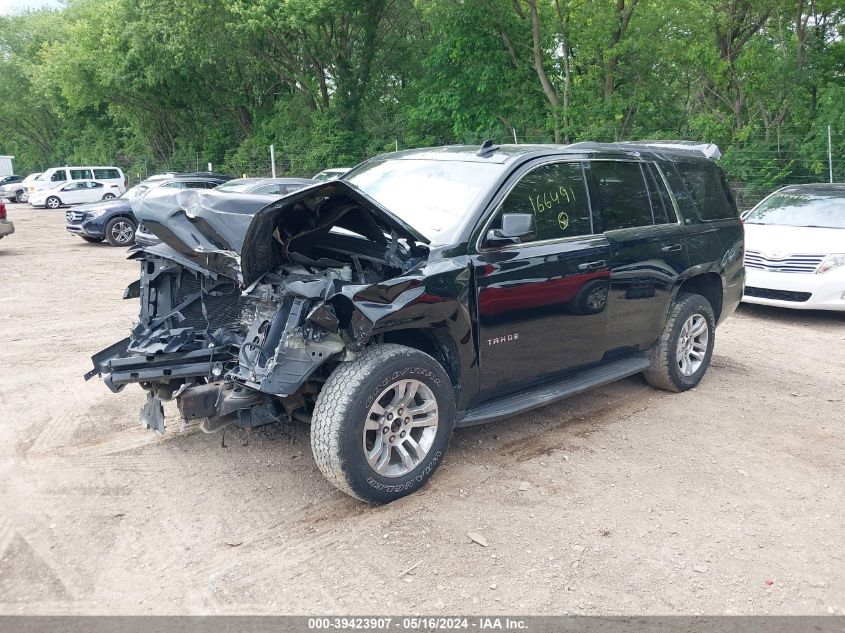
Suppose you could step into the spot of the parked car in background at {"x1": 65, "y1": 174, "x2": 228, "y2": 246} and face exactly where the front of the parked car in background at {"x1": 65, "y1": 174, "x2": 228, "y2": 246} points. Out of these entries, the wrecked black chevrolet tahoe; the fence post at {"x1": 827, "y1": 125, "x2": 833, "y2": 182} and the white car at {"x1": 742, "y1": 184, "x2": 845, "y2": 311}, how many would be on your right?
0

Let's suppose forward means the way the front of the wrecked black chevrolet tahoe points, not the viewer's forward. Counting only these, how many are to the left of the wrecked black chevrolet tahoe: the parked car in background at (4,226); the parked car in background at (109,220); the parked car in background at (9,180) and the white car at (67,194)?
0

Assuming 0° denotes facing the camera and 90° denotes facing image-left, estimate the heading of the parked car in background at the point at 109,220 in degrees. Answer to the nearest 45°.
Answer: approximately 45°

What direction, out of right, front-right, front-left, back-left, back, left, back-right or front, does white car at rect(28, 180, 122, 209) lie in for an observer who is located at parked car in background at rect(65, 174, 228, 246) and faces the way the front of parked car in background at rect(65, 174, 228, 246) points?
back-right

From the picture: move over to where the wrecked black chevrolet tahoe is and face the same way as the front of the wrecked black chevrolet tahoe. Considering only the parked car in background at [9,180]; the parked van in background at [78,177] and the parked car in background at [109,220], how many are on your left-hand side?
0

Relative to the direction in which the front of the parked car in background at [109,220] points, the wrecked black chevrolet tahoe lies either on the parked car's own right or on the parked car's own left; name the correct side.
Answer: on the parked car's own left

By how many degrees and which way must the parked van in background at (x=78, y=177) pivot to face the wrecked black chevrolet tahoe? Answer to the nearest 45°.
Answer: approximately 90° to its left

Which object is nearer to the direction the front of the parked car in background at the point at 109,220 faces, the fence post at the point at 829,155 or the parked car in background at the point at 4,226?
the parked car in background

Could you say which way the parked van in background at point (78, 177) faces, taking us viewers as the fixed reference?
facing to the left of the viewer

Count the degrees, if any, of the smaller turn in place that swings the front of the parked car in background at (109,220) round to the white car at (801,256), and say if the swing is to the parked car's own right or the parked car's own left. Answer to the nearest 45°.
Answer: approximately 90° to the parked car's own left

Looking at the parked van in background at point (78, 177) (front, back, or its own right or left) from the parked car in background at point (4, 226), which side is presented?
left

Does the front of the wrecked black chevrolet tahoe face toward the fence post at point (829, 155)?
no

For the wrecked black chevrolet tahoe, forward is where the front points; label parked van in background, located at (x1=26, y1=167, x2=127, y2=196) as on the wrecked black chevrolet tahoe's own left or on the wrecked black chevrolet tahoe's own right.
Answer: on the wrecked black chevrolet tahoe's own right

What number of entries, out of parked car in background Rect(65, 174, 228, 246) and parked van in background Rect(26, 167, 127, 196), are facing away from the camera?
0

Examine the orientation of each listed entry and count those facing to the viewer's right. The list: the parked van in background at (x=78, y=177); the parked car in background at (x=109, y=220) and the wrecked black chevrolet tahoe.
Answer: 0

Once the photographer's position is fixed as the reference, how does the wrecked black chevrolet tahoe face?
facing the viewer and to the left of the viewer
